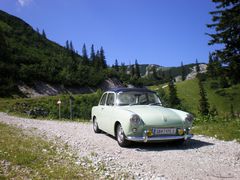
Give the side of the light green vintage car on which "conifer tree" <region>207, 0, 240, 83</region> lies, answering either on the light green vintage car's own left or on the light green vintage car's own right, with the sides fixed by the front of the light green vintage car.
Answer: on the light green vintage car's own left

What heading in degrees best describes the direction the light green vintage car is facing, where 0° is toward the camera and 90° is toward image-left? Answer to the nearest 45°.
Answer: approximately 315°
